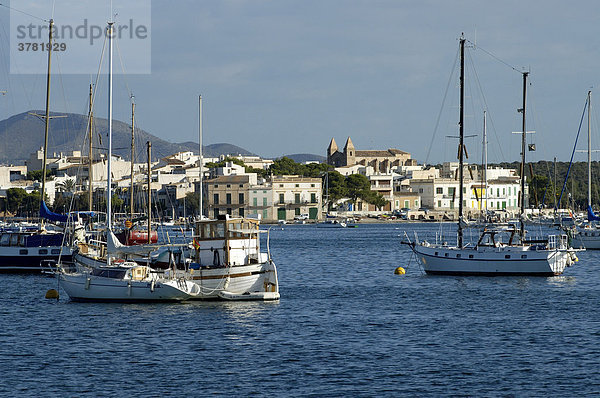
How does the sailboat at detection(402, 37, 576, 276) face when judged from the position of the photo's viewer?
facing to the left of the viewer

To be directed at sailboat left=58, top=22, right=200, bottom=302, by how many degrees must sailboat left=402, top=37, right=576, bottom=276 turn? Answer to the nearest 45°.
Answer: approximately 45° to its left

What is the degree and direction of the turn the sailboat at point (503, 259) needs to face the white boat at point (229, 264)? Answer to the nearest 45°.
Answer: approximately 45° to its left
